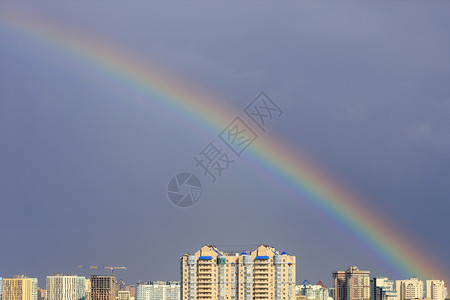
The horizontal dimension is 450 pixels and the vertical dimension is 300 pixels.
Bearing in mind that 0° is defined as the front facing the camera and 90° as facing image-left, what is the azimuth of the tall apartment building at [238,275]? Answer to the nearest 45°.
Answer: approximately 0°
